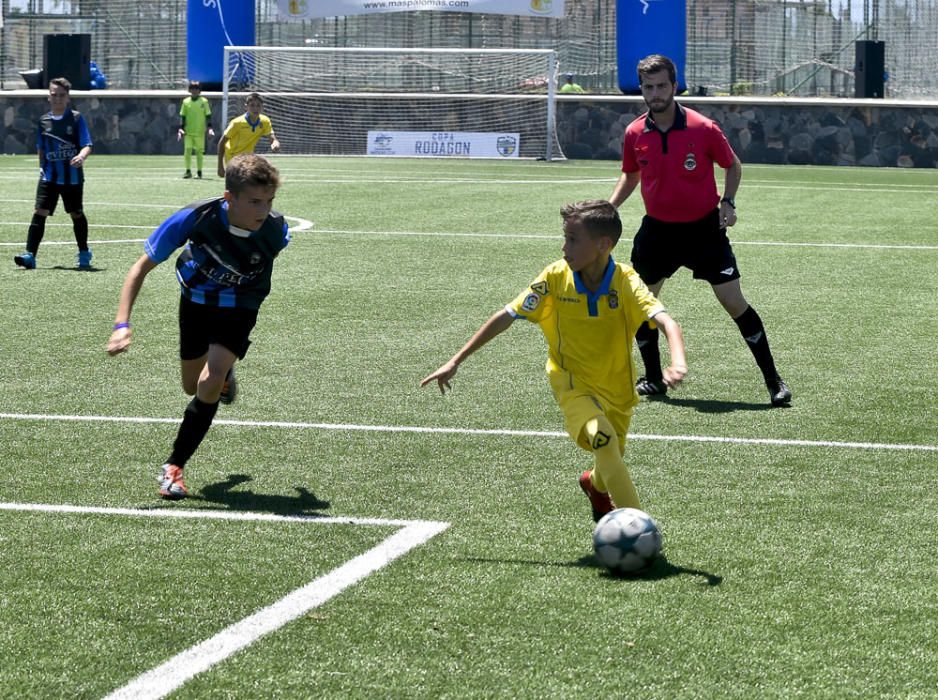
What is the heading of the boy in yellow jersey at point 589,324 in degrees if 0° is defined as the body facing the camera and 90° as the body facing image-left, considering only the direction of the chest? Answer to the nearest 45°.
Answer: approximately 0°

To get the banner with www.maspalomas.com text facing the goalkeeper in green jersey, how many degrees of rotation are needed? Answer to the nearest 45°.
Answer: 0° — it already faces them

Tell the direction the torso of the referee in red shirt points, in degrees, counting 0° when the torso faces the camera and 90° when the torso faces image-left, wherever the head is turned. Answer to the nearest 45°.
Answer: approximately 0°

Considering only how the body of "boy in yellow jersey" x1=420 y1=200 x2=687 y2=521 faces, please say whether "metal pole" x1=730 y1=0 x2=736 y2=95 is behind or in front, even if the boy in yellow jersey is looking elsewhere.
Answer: behind
